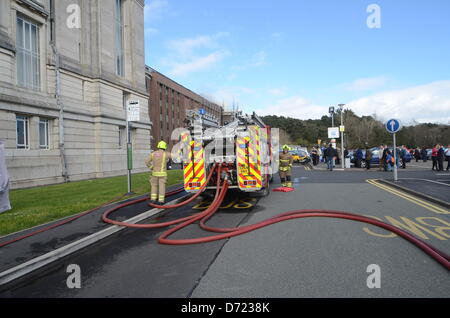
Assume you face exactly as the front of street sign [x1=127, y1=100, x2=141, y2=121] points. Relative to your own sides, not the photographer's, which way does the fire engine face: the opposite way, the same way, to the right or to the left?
the opposite way

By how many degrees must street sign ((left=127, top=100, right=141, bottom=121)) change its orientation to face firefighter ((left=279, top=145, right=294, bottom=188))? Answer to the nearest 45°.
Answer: approximately 90° to its left

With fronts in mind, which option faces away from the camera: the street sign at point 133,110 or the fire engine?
the fire engine

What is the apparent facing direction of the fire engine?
away from the camera

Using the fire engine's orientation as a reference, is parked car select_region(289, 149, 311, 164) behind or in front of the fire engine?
in front
